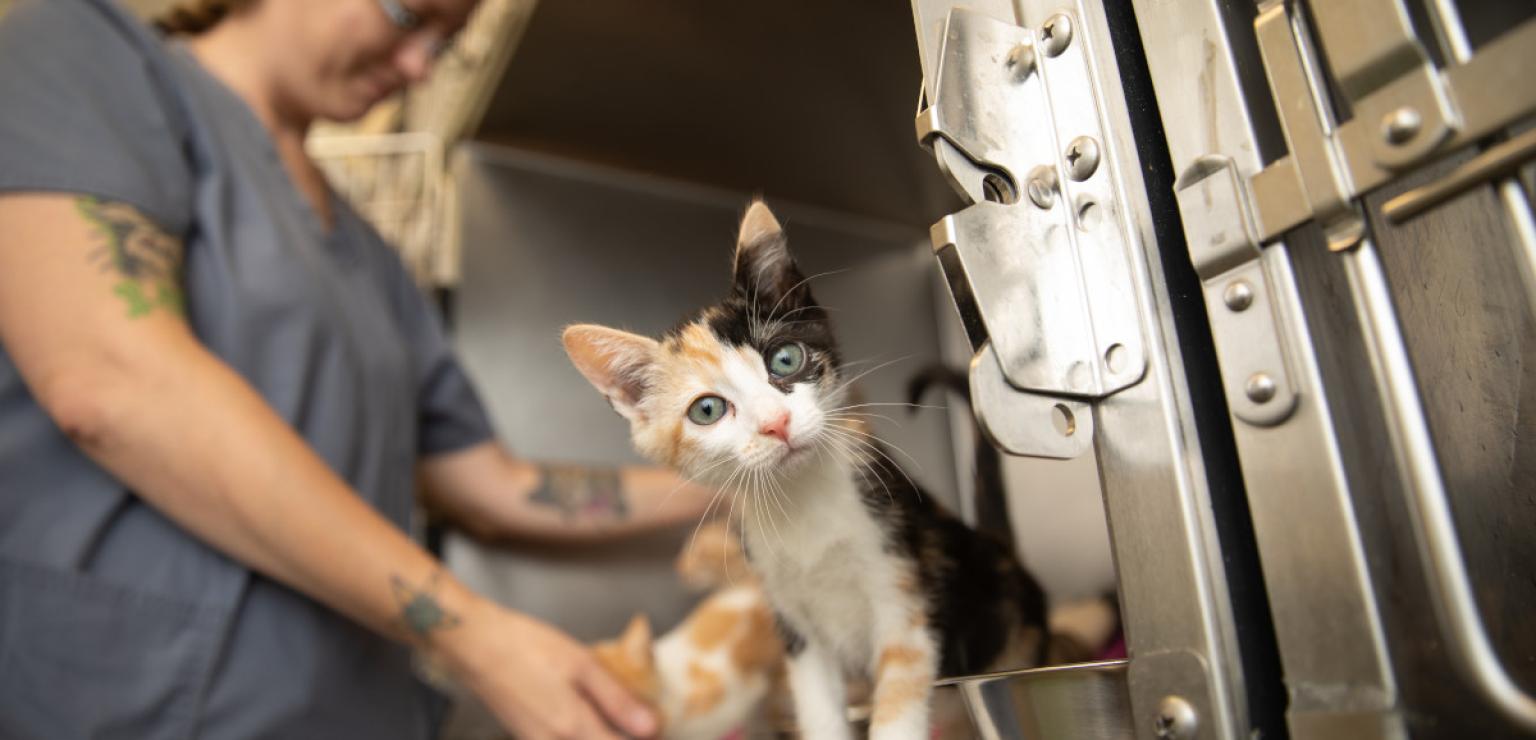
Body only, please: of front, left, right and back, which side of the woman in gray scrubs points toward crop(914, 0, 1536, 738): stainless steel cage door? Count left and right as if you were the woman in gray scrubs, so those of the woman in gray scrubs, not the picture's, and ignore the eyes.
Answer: front

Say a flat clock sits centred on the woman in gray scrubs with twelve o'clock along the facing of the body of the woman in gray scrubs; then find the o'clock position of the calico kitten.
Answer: The calico kitten is roughly at 12 o'clock from the woman in gray scrubs.

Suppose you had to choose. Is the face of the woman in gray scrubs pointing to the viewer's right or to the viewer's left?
to the viewer's right

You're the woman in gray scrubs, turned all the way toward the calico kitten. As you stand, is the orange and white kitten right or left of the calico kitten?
left

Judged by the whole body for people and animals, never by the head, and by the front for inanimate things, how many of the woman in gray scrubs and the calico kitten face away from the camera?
0

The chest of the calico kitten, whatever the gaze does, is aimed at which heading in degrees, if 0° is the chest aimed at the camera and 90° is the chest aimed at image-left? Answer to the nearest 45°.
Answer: approximately 45°

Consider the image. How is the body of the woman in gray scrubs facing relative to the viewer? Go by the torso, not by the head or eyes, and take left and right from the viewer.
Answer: facing the viewer and to the right of the viewer

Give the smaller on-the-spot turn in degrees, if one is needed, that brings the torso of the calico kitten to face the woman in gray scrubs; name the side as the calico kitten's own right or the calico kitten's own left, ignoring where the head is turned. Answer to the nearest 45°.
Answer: approximately 45° to the calico kitten's own right
